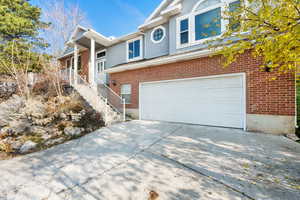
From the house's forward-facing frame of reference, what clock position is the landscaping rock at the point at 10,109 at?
The landscaping rock is roughly at 1 o'clock from the house.

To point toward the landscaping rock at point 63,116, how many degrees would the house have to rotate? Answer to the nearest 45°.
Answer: approximately 45° to its right

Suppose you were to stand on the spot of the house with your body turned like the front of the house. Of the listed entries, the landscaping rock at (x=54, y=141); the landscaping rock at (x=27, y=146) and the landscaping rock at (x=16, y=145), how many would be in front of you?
3

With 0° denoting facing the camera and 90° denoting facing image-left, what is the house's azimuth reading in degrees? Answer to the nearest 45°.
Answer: approximately 45°

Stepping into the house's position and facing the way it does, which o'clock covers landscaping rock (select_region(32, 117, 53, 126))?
The landscaping rock is roughly at 1 o'clock from the house.
